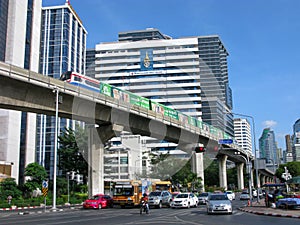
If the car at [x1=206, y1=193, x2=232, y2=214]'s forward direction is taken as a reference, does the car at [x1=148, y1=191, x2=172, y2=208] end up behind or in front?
behind

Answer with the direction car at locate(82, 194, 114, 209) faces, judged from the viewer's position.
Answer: facing the viewer and to the left of the viewer

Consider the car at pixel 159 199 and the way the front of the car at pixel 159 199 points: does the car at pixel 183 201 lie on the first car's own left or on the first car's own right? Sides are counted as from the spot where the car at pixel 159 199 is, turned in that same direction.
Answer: on the first car's own left

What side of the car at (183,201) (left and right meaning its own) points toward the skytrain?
right

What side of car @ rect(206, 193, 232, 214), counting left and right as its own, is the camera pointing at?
front

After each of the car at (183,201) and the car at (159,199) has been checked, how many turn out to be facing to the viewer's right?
0

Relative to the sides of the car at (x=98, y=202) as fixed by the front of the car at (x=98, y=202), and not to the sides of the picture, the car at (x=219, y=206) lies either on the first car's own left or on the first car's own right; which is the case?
on the first car's own left
